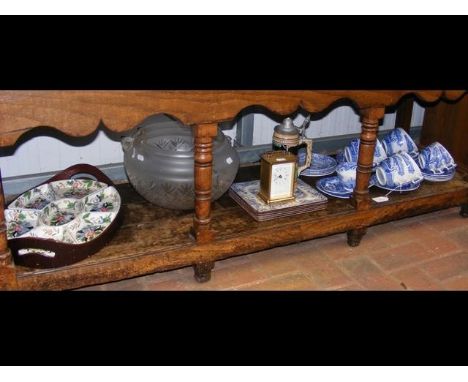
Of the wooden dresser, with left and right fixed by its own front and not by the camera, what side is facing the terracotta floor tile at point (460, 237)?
left

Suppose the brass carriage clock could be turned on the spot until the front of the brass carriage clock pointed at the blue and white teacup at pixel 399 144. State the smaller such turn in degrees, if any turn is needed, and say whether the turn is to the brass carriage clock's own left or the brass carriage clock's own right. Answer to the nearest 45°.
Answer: approximately 90° to the brass carriage clock's own left

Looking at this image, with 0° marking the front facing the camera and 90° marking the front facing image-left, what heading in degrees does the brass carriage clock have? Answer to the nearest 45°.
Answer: approximately 315°

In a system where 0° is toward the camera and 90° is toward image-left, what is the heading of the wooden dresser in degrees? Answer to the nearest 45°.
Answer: approximately 315°

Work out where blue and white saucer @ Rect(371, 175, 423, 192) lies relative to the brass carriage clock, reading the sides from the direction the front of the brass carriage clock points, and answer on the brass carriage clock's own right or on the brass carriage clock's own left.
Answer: on the brass carriage clock's own left

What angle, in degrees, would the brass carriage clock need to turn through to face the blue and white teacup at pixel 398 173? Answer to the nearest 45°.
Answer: approximately 90° to its left
